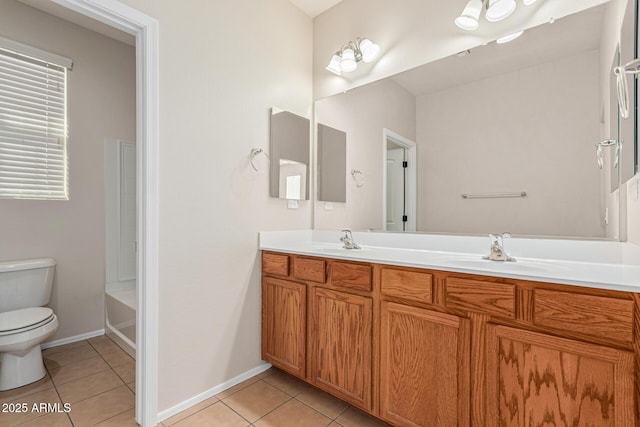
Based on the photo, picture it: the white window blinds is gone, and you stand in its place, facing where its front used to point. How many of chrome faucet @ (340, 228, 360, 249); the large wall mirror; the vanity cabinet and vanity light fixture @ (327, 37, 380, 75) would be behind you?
0

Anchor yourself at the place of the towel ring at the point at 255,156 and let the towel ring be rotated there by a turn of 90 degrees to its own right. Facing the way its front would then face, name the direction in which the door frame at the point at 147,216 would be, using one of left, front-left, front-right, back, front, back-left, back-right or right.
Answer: front

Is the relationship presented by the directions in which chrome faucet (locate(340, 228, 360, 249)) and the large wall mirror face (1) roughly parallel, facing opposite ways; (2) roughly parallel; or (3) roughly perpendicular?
roughly parallel

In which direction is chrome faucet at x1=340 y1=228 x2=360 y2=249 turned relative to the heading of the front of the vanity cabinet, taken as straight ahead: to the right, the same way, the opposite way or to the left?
the same way

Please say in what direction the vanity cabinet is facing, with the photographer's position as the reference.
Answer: facing the viewer and to the left of the viewer

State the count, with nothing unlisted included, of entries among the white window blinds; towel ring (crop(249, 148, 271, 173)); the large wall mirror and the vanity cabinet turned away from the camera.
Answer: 0

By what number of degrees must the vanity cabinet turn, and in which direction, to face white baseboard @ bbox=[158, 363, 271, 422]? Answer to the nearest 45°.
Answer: approximately 45° to its right

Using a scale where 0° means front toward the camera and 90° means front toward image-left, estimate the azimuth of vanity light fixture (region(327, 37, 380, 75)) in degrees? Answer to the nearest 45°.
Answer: approximately 45°

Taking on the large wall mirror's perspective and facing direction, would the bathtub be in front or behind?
in front

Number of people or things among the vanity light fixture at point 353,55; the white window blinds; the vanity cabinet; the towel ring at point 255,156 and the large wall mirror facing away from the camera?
0

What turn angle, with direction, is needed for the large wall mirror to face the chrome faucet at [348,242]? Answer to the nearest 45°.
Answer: approximately 45° to its right

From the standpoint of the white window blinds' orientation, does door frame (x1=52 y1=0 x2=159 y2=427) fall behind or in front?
in front

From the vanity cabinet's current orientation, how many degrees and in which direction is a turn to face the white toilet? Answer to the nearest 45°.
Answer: approximately 45° to its right

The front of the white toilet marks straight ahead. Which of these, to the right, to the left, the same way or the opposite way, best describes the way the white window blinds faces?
the same way

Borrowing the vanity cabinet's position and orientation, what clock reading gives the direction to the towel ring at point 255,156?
The towel ring is roughly at 2 o'clock from the vanity cabinet.

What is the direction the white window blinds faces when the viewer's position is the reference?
facing the viewer and to the right of the viewer
